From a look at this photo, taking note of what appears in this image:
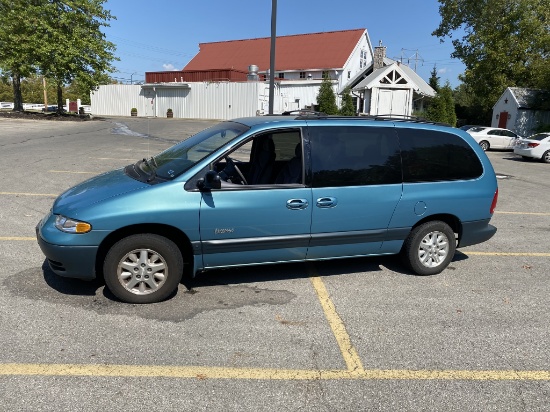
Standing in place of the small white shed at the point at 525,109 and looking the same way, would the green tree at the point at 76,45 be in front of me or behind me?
in front

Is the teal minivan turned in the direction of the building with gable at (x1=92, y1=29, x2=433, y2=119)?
no

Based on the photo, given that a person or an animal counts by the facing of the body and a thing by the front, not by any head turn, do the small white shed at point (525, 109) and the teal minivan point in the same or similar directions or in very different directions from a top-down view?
same or similar directions

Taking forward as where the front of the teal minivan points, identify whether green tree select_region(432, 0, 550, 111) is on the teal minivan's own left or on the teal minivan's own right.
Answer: on the teal minivan's own right

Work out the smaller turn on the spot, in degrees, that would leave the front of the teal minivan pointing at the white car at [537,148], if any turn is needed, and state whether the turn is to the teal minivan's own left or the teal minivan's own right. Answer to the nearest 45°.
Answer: approximately 135° to the teal minivan's own right

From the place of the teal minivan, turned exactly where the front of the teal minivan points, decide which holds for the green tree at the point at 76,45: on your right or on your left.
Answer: on your right

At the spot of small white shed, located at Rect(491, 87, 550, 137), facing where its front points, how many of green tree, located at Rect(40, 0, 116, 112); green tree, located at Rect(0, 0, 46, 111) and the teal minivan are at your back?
0

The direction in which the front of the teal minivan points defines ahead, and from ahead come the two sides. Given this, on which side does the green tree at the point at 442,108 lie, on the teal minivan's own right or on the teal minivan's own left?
on the teal minivan's own right

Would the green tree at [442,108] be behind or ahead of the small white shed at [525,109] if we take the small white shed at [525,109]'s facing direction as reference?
ahead

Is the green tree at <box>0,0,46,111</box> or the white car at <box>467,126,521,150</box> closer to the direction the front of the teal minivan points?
the green tree

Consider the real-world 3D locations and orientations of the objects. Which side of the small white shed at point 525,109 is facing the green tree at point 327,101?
front

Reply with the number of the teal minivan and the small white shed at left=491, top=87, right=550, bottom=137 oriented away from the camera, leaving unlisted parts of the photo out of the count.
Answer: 0

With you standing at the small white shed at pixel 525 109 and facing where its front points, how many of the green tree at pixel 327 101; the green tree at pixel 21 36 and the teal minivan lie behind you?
0

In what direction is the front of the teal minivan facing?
to the viewer's left

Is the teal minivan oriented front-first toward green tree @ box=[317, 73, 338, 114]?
no

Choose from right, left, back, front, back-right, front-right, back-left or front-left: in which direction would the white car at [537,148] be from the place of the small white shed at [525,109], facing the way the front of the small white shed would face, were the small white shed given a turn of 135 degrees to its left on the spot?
right
